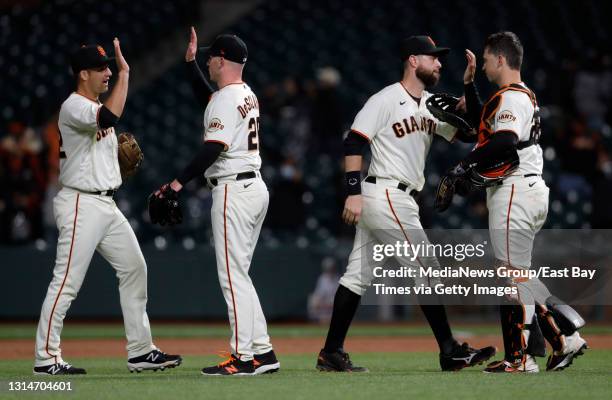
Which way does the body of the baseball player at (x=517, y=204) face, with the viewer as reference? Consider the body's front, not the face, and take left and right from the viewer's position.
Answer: facing to the left of the viewer

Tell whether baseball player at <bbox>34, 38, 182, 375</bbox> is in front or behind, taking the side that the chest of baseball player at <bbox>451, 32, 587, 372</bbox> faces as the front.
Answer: in front

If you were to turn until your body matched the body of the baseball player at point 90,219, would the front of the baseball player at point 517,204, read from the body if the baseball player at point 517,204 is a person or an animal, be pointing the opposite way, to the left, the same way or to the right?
the opposite way

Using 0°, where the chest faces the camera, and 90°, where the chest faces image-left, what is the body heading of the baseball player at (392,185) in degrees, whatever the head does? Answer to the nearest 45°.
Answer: approximately 315°

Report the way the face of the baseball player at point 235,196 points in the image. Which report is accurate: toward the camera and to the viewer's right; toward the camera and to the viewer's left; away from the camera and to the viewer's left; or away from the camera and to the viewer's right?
away from the camera and to the viewer's left

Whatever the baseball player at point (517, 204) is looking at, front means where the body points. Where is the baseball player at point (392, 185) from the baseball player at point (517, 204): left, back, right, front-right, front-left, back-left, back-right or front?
front

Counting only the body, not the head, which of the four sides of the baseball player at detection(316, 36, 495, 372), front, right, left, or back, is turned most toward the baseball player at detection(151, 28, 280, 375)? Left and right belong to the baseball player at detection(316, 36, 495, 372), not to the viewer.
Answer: right

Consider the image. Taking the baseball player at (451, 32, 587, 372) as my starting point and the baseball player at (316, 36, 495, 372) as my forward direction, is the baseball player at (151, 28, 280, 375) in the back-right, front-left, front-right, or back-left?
front-left

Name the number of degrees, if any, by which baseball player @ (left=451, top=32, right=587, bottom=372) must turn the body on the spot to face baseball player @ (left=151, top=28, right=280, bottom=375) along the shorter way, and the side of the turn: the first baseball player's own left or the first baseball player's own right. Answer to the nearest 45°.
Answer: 0° — they already face them

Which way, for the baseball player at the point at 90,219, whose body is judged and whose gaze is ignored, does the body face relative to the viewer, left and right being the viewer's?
facing to the right of the viewer

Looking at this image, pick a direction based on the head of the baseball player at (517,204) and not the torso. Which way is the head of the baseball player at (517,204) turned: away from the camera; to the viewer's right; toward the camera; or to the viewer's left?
to the viewer's left

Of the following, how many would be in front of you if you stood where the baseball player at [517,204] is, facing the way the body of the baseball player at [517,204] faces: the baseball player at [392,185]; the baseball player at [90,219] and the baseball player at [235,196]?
3

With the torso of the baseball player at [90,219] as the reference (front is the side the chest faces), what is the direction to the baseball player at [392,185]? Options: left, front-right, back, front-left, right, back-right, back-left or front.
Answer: front

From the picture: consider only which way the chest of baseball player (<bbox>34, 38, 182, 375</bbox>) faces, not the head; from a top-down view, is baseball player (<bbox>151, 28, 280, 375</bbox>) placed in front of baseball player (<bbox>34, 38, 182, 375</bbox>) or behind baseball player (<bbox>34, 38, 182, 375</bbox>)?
in front

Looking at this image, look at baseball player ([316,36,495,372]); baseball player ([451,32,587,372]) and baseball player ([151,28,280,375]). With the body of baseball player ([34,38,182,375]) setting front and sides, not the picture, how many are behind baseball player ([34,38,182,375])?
0

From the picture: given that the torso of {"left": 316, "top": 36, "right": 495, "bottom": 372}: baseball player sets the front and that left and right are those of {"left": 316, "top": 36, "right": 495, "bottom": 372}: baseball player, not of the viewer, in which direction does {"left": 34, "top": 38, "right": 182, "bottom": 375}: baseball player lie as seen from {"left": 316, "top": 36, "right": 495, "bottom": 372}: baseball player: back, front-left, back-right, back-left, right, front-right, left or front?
back-right

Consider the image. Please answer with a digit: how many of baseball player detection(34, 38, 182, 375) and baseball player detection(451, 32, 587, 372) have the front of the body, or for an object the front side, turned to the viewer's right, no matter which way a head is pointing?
1
